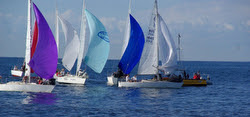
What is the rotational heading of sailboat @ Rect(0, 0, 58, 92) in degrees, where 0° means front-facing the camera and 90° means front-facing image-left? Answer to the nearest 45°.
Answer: approximately 270°
